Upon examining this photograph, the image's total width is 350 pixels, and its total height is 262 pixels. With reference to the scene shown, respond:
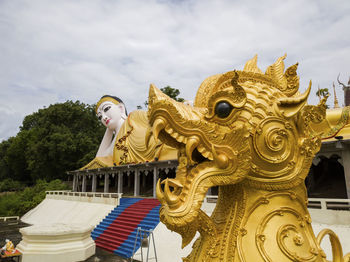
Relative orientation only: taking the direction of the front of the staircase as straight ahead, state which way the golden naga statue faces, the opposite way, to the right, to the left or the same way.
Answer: to the right

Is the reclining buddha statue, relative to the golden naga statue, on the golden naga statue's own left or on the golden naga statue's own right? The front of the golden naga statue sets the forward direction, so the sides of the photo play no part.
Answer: on the golden naga statue's own right

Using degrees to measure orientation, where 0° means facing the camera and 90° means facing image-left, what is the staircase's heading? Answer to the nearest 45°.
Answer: approximately 45°

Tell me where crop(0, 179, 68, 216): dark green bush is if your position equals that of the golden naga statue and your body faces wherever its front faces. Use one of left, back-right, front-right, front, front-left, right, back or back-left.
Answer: front-right

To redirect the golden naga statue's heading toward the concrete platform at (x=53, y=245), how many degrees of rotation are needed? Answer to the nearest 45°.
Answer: approximately 45° to its right

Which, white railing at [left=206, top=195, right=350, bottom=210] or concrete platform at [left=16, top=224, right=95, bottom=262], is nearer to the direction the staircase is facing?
the concrete platform

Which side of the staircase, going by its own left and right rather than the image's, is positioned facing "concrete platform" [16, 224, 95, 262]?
front

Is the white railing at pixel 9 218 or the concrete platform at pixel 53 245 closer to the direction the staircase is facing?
the concrete platform

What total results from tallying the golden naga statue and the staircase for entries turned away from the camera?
0

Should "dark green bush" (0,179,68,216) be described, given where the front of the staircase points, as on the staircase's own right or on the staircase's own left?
on the staircase's own right

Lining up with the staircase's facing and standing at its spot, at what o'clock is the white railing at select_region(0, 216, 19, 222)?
The white railing is roughly at 3 o'clock from the staircase.

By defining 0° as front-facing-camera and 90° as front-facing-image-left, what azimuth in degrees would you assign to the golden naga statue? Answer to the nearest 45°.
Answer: approximately 90°

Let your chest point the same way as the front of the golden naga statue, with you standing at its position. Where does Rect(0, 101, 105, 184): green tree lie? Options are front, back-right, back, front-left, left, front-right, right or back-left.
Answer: front-right
